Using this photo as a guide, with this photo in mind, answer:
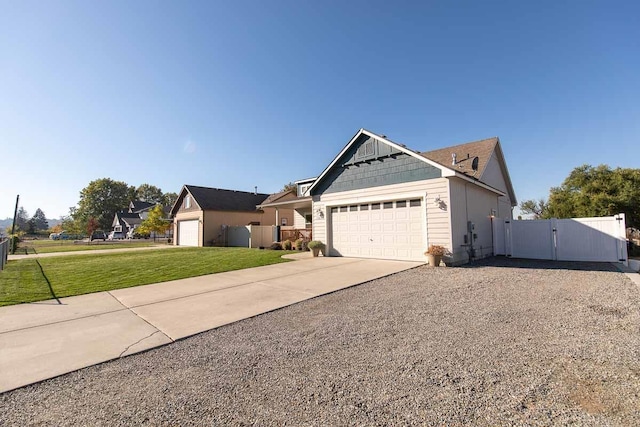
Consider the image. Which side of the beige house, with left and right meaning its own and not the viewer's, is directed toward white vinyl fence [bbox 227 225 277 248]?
right

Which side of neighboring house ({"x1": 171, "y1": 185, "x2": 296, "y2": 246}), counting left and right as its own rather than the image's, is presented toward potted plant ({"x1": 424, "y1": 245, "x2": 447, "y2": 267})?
left

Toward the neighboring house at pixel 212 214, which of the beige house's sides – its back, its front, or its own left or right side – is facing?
right

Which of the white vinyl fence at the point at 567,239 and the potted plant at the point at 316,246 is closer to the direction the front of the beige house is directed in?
the potted plant

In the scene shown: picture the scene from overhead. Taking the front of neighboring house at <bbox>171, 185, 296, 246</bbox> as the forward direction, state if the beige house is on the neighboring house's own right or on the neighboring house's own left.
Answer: on the neighboring house's own left

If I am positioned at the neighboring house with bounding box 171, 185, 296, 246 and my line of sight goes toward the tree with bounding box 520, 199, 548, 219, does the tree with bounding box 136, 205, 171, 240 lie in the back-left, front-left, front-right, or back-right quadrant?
back-left

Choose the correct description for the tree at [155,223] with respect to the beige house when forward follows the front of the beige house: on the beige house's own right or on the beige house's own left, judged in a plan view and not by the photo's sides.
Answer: on the beige house's own right

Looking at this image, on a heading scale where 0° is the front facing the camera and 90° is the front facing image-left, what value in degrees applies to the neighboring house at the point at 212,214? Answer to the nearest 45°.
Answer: approximately 45°

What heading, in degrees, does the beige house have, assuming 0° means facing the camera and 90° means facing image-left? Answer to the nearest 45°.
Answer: approximately 45°

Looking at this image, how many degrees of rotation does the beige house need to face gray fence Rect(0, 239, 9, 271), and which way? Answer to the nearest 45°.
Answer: approximately 45° to its right

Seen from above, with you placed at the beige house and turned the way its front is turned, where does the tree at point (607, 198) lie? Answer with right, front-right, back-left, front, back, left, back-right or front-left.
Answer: back

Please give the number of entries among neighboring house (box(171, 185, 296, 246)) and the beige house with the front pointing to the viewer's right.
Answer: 0

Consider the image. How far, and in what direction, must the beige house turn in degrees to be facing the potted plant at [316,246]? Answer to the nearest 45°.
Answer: approximately 45° to its right

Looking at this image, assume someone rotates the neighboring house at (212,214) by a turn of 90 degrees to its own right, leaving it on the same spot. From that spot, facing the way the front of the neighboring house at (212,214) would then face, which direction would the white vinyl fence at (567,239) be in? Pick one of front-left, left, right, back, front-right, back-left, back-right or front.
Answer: back

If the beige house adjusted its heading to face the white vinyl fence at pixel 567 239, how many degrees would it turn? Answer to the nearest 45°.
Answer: approximately 135° to its left
